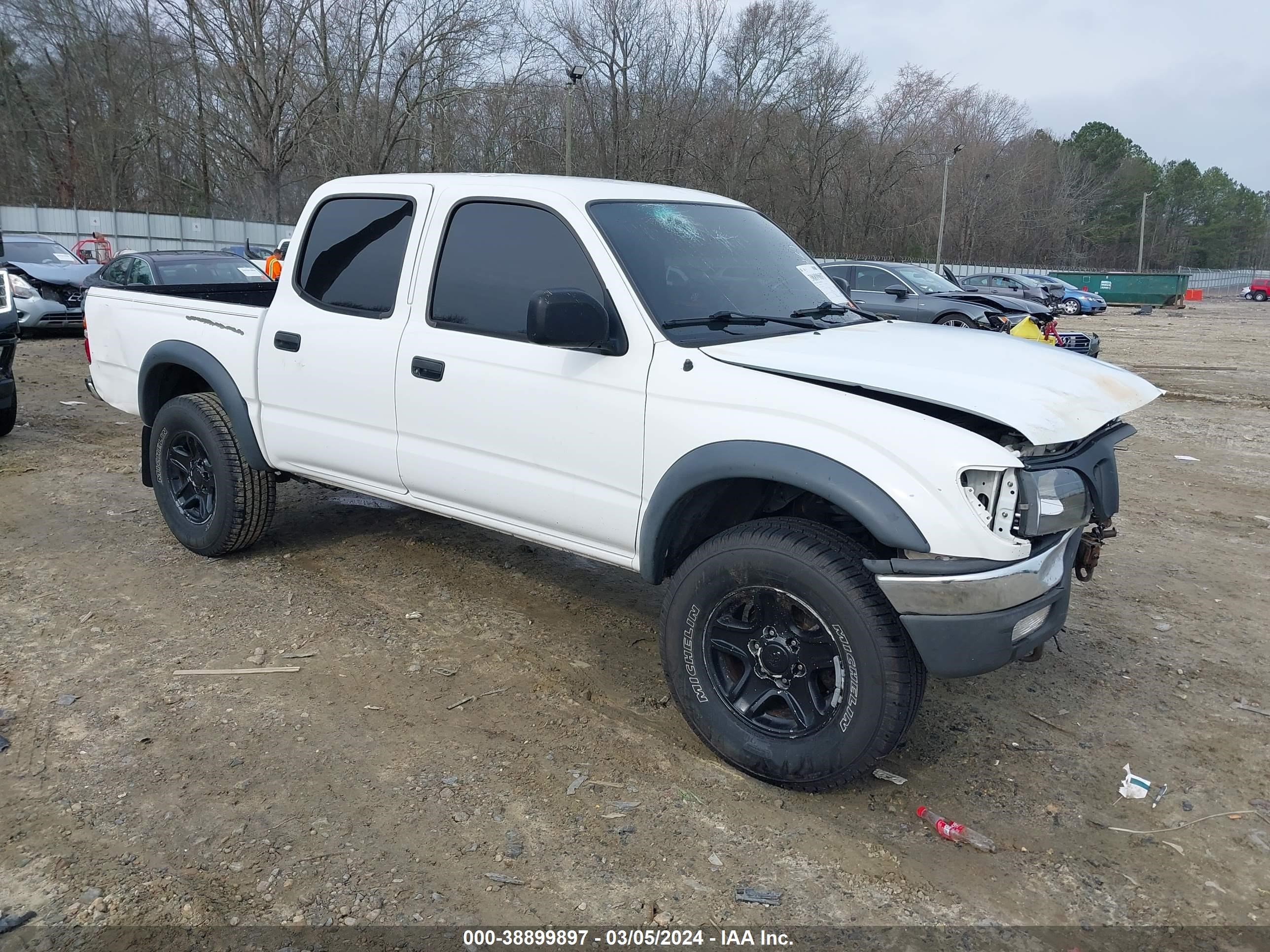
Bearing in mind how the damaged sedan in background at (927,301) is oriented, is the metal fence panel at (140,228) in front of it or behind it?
behind

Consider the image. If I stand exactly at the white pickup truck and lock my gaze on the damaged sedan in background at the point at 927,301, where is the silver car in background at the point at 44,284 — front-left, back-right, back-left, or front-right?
front-left

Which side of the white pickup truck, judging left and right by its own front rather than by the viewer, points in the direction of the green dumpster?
left

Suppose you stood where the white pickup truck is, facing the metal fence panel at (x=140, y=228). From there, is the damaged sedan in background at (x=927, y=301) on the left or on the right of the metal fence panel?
right

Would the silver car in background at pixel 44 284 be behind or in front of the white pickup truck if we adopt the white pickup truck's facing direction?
behind

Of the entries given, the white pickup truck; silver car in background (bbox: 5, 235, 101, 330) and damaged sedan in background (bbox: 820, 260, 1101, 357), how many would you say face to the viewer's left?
0

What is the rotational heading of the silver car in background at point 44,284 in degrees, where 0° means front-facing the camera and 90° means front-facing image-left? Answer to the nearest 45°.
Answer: approximately 315°

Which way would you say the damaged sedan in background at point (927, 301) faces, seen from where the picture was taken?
facing the viewer and to the right of the viewer

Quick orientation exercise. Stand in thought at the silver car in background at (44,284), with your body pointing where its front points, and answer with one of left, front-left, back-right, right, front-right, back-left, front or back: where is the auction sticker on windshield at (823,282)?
front-right

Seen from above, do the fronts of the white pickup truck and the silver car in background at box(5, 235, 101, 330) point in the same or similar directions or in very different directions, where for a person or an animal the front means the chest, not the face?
same or similar directions

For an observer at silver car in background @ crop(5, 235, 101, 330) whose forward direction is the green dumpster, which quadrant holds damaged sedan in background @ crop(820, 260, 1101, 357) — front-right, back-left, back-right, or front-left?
front-right

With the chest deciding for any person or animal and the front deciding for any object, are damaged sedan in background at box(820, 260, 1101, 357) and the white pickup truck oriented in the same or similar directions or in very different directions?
same or similar directions

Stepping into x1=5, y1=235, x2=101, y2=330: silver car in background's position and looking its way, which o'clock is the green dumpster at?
The green dumpster is roughly at 10 o'clock from the silver car in background.

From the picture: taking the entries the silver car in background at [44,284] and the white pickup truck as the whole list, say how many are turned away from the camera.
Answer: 0
